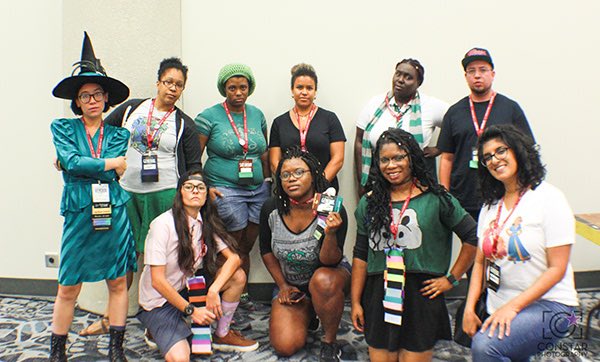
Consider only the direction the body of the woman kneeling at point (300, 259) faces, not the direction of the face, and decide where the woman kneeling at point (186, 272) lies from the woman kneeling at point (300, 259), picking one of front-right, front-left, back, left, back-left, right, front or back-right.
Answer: right

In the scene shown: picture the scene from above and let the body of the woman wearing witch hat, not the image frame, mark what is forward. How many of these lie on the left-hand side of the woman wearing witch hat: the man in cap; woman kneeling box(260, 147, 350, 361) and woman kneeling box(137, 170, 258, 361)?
3

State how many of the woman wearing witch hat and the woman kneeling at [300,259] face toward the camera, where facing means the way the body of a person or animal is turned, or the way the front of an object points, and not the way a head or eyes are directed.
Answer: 2

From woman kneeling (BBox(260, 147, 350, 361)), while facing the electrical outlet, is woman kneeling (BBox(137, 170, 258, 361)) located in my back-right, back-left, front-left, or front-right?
front-left

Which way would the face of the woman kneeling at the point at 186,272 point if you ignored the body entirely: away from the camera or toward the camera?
toward the camera

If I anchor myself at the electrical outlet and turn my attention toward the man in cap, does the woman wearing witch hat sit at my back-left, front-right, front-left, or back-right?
front-right

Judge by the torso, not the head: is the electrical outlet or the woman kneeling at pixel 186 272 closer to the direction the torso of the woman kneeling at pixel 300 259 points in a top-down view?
the woman kneeling

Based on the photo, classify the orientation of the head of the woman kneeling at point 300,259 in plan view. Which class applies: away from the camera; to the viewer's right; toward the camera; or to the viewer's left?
toward the camera

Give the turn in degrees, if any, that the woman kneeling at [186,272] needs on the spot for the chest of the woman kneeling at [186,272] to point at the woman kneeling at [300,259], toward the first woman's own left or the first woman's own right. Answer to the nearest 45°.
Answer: approximately 45° to the first woman's own left

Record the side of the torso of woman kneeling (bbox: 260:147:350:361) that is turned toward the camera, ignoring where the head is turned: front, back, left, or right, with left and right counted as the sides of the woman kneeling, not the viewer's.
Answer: front

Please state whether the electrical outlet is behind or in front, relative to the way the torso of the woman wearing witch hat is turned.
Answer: behind

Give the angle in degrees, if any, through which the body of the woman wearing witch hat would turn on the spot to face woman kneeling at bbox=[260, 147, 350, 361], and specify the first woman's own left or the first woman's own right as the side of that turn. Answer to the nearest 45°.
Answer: approximately 90° to the first woman's own left

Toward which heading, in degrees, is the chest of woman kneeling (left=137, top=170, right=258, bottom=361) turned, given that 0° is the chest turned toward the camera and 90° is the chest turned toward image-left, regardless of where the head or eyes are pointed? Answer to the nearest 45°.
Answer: approximately 315°

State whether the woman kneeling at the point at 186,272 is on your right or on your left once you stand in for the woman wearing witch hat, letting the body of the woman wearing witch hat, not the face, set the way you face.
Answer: on your left

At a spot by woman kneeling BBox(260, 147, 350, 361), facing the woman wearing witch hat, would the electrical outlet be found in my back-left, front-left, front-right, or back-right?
front-right

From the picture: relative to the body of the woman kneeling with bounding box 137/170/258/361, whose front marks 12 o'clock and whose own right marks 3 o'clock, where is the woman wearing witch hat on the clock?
The woman wearing witch hat is roughly at 4 o'clock from the woman kneeling.

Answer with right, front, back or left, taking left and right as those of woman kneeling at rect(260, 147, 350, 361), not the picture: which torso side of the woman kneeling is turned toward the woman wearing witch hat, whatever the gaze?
right
